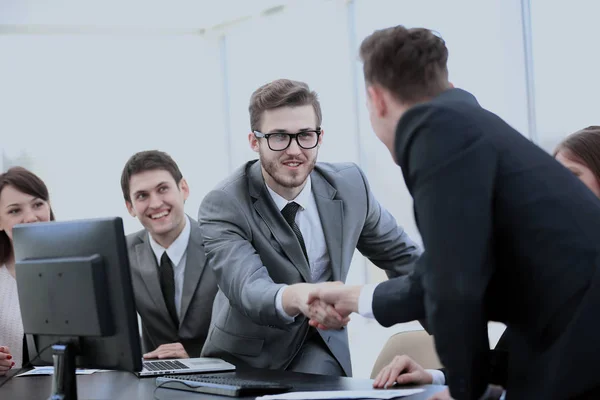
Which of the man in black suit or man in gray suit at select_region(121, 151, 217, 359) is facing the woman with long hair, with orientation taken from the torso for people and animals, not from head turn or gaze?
the man in black suit

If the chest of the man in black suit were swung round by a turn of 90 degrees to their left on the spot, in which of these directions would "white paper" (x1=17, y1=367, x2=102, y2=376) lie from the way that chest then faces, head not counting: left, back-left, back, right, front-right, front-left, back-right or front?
right

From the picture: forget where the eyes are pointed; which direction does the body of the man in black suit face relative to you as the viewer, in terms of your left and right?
facing away from the viewer and to the left of the viewer

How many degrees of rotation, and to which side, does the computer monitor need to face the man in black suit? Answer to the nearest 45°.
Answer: approximately 90° to its right

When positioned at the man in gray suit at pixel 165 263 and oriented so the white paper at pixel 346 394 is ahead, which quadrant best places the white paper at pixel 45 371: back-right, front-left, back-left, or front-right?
front-right

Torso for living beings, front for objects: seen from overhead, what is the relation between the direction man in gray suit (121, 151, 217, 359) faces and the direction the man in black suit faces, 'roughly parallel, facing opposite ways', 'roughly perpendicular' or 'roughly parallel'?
roughly parallel, facing opposite ways

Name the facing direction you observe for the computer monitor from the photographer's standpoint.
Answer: facing away from the viewer and to the right of the viewer

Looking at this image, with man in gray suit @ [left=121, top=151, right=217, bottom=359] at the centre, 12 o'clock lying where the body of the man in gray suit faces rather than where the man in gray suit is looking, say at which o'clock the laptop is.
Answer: The laptop is roughly at 12 o'clock from the man in gray suit.

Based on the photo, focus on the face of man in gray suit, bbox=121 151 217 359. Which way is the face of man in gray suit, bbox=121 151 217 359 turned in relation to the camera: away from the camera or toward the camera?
toward the camera

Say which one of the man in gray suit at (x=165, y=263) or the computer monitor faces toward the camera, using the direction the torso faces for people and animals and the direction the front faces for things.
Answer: the man in gray suit

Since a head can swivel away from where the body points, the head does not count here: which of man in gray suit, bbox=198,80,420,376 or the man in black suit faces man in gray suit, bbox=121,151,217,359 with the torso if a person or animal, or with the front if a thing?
the man in black suit

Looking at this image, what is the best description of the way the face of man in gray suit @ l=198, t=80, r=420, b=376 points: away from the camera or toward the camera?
toward the camera

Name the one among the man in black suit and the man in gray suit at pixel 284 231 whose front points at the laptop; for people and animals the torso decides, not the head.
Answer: the man in black suit

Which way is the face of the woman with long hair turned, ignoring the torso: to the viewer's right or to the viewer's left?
to the viewer's right

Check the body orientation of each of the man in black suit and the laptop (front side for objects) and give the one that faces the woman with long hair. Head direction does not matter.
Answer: the man in black suit

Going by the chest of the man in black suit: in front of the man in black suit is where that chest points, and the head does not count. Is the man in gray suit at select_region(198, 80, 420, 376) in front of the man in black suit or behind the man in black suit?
in front

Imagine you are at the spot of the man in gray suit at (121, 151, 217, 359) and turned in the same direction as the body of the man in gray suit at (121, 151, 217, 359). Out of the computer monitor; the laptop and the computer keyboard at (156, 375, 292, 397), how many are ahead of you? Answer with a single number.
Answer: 3

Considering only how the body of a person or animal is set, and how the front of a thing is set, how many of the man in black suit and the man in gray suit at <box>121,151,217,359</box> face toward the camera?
1
